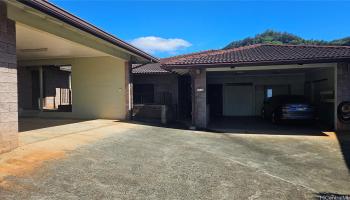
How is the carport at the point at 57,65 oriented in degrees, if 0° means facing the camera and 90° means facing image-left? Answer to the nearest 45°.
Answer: approximately 315°

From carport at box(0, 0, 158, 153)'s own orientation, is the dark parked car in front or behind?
in front

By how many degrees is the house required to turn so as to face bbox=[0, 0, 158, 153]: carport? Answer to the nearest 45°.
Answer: approximately 90° to its right

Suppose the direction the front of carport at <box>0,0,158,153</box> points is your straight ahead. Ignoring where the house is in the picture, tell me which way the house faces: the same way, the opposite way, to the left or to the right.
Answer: to the right

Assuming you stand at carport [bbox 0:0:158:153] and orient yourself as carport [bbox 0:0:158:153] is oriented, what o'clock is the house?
The house is roughly at 11 o'clock from the carport.

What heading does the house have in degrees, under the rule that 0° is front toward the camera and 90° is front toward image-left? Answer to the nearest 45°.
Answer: approximately 0°
